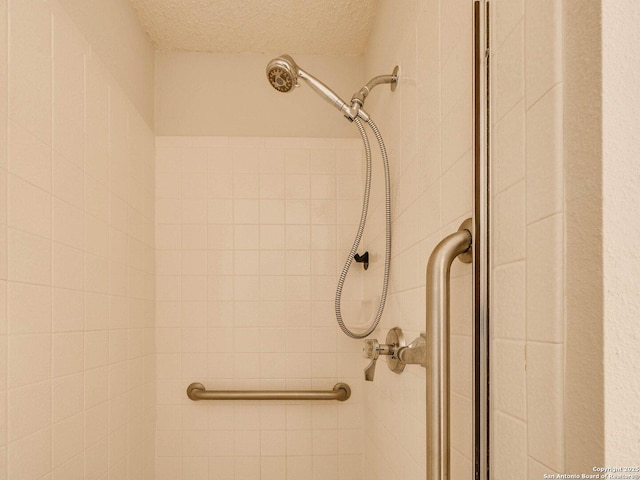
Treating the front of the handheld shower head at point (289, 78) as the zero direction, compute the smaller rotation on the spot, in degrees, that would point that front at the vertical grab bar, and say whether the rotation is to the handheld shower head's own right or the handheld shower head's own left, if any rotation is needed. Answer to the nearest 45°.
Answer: approximately 45° to the handheld shower head's own left

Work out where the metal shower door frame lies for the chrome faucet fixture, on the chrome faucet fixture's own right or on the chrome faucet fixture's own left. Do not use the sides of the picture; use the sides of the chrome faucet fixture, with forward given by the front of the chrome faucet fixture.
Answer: on the chrome faucet fixture's own left

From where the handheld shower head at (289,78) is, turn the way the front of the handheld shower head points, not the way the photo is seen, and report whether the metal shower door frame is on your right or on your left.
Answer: on your left

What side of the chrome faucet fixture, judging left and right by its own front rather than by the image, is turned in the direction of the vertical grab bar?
left

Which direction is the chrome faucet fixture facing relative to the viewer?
to the viewer's left
